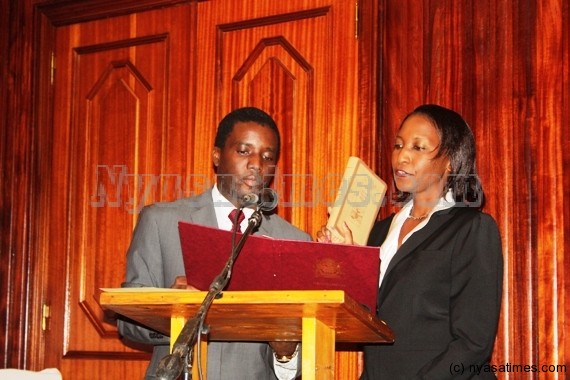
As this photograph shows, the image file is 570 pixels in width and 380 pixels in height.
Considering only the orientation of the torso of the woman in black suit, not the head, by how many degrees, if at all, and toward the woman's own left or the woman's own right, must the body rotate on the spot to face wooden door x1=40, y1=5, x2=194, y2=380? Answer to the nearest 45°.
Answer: approximately 90° to the woman's own right

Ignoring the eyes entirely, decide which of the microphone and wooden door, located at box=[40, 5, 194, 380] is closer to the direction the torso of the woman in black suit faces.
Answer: the microphone

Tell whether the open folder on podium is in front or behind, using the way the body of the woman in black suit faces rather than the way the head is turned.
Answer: in front

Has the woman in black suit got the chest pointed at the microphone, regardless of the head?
yes

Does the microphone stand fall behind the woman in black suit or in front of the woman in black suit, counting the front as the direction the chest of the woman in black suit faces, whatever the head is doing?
in front

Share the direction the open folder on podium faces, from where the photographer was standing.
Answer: facing away from the viewer
